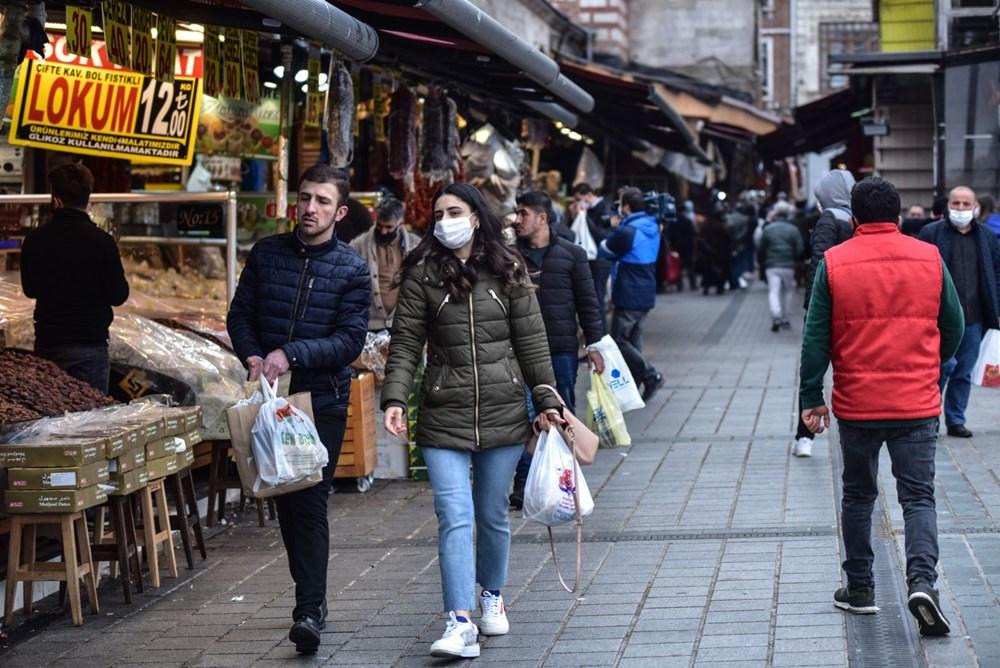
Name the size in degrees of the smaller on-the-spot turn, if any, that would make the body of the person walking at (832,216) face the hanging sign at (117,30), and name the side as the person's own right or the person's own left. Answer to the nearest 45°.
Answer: approximately 135° to the person's own left

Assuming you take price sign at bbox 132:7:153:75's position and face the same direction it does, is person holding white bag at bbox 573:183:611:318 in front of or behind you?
behind

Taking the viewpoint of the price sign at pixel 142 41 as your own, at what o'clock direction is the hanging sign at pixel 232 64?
The hanging sign is roughly at 7 o'clock from the price sign.

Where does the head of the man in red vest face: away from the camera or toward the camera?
away from the camera

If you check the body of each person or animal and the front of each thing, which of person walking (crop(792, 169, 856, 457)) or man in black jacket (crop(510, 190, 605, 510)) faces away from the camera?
the person walking

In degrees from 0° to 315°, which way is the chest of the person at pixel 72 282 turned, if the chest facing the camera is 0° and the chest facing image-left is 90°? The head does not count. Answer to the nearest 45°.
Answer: approximately 180°

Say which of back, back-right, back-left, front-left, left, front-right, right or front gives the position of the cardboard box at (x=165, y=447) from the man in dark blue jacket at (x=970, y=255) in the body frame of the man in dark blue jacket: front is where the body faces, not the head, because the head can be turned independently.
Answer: front-right

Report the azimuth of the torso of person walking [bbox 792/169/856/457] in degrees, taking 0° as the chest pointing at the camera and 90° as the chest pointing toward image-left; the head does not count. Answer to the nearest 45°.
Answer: approximately 180°
